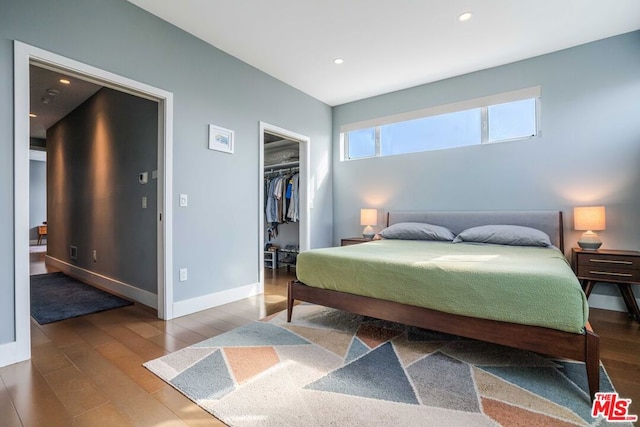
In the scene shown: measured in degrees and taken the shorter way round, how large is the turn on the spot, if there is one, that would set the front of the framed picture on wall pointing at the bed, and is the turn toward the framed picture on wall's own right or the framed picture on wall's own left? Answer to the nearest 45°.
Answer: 0° — it already faces it

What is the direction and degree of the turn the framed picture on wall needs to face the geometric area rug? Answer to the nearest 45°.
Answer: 0° — it already faces it

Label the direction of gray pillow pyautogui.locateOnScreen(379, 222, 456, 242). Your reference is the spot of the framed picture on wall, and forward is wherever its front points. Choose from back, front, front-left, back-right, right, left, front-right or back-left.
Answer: front-left

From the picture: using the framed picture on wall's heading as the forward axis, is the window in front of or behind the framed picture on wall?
in front

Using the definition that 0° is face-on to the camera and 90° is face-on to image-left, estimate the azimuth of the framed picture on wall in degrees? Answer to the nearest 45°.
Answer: approximately 315°

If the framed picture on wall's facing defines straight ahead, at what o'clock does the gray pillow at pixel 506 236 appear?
The gray pillow is roughly at 11 o'clock from the framed picture on wall.
